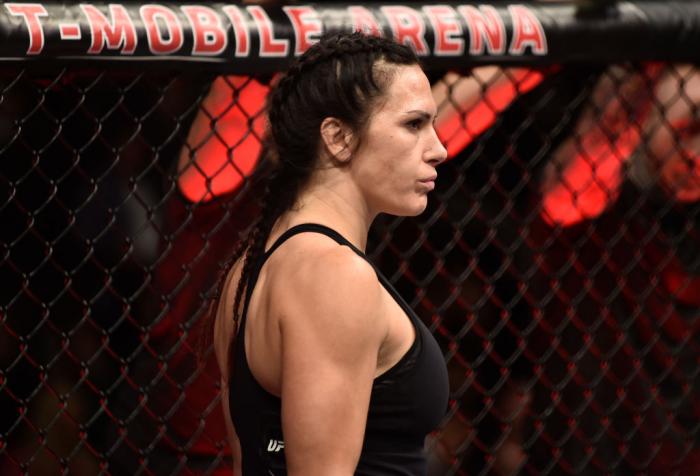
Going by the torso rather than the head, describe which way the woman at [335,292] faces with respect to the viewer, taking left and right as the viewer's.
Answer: facing to the right of the viewer

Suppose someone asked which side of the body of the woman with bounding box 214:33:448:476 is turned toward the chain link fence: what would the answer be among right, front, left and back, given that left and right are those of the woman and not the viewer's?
left
